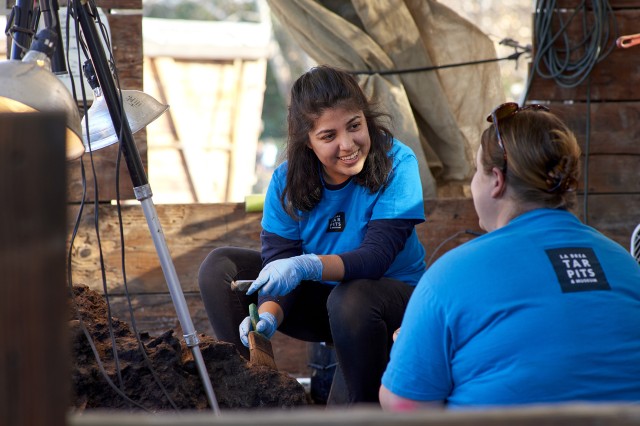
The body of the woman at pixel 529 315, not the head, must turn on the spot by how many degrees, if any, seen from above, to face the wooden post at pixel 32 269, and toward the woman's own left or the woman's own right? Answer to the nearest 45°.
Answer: approximately 90° to the woman's own left

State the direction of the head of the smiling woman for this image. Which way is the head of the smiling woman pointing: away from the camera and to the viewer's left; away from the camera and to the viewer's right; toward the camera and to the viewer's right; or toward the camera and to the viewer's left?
toward the camera and to the viewer's right

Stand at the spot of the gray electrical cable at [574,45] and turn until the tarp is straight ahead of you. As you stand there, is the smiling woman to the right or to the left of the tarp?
left

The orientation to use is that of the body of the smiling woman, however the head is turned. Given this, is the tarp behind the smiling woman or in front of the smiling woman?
behind

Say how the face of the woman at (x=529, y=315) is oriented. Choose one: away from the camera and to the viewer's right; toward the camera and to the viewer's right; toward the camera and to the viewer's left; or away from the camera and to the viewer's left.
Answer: away from the camera and to the viewer's left

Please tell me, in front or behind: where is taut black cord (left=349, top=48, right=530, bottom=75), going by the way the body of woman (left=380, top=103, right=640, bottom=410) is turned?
in front

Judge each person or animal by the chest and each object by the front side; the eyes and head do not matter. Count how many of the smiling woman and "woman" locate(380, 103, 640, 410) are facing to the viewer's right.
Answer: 0

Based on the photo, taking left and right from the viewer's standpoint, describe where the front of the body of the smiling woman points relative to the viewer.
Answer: facing the viewer and to the left of the viewer

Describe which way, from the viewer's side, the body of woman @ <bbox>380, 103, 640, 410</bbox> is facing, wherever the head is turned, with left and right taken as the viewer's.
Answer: facing away from the viewer and to the left of the viewer

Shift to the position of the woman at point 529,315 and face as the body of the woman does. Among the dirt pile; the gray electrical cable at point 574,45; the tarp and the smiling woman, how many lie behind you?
0

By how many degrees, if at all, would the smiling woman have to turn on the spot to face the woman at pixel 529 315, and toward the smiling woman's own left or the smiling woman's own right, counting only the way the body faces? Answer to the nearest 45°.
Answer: approximately 45° to the smiling woman's own left

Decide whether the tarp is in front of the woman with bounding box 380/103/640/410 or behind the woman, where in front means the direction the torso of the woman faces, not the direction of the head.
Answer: in front

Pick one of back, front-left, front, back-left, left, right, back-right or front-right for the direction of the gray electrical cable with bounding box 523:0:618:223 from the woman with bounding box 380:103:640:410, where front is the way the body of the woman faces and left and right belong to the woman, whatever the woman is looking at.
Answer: front-right
